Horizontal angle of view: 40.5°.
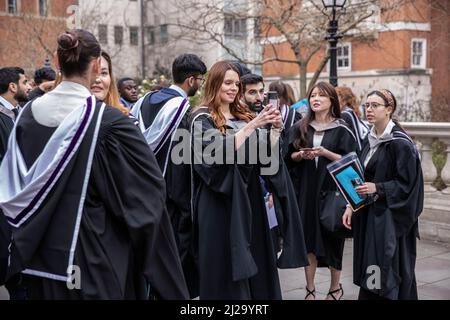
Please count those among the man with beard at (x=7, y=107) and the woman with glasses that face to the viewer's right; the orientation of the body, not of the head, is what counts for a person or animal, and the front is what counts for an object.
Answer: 1

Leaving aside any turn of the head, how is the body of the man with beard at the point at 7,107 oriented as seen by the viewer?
to the viewer's right

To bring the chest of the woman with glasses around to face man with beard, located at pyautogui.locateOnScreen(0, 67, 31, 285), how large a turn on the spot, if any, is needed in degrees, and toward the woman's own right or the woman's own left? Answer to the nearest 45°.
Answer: approximately 45° to the woman's own right

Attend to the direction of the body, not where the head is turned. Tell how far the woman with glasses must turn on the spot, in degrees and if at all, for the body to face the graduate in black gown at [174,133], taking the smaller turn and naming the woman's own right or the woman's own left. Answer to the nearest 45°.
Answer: approximately 45° to the woman's own right

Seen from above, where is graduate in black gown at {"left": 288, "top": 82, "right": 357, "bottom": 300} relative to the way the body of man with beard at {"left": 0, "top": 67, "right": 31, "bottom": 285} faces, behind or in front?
in front

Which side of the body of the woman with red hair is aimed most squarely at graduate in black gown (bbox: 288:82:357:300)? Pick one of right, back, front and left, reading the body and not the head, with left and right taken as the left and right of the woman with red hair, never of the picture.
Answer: left

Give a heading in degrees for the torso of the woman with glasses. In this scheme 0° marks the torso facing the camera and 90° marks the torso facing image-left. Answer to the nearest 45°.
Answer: approximately 45°

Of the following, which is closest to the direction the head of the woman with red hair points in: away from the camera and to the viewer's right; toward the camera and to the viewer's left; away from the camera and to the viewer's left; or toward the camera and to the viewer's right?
toward the camera and to the viewer's right

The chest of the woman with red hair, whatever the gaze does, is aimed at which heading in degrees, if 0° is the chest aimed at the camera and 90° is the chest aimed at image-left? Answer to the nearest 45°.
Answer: approximately 315°
